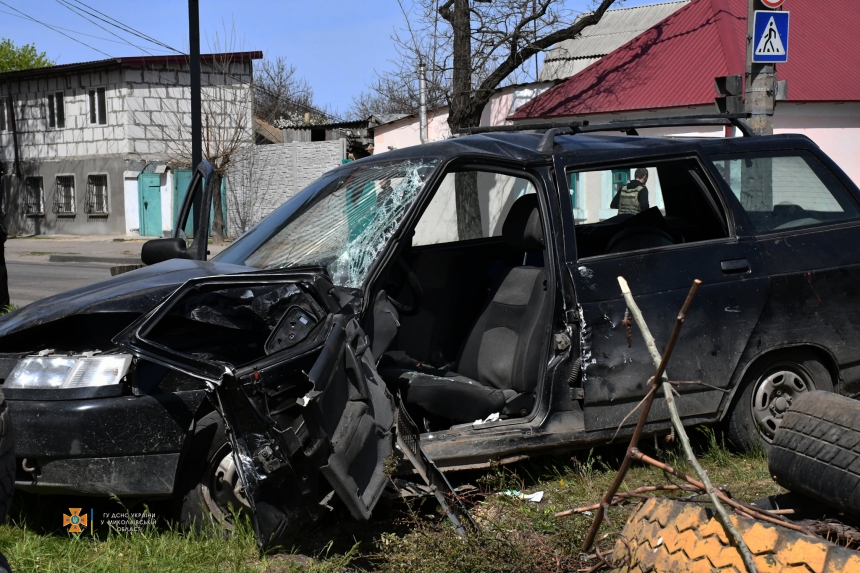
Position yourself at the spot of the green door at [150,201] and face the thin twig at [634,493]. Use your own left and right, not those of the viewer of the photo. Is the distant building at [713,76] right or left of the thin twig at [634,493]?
left

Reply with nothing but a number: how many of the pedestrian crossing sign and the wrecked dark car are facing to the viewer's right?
0

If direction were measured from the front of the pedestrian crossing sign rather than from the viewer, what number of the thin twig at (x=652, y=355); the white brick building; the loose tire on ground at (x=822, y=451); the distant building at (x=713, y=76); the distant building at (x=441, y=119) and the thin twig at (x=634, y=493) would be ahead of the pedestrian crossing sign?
3

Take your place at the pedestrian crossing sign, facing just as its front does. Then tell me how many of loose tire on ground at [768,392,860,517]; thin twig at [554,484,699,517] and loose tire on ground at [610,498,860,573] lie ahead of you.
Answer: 3

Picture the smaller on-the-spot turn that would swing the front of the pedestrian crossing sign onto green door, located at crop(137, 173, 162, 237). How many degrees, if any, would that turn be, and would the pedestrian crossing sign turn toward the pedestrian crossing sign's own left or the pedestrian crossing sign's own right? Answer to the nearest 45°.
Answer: approximately 135° to the pedestrian crossing sign's own right

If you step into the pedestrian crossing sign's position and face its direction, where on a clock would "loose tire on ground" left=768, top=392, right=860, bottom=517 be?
The loose tire on ground is roughly at 12 o'clock from the pedestrian crossing sign.

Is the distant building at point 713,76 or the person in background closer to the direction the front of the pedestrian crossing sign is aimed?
the person in background

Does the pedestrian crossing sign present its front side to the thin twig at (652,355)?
yes

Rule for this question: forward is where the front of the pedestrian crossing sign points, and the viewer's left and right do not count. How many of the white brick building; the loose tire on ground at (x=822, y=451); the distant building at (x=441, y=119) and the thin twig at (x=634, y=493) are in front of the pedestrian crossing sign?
2

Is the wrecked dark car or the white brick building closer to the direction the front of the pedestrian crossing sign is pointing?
the wrecked dark car

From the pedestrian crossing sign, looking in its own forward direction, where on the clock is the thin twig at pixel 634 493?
The thin twig is roughly at 12 o'clock from the pedestrian crossing sign.

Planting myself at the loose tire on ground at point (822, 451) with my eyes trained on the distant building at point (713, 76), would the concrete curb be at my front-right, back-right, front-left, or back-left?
front-left

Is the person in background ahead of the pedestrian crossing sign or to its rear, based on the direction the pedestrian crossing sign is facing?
ahead

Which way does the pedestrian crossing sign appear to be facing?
toward the camera

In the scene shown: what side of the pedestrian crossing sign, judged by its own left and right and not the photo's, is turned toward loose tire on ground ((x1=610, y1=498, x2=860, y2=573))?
front

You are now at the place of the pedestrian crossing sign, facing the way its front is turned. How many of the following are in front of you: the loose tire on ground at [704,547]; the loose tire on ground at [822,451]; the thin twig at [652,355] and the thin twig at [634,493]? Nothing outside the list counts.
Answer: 4

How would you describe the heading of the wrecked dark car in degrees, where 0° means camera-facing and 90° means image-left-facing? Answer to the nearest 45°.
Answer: approximately 45°
